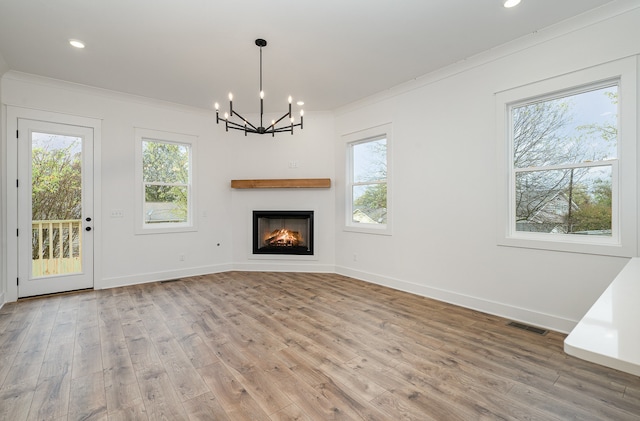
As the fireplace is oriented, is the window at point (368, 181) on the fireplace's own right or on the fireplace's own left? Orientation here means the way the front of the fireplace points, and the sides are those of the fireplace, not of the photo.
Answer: on the fireplace's own left

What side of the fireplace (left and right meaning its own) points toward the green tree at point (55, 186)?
right

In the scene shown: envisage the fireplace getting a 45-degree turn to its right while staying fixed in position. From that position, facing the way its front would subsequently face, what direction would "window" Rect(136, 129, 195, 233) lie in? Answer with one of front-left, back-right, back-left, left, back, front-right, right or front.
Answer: front-right

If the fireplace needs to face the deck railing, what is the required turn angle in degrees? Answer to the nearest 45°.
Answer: approximately 90° to its right

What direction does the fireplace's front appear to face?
toward the camera

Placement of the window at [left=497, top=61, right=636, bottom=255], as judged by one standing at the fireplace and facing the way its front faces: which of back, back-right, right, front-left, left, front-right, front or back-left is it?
front-left

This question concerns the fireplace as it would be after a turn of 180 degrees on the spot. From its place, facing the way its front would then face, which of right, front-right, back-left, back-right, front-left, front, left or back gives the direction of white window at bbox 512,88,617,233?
back-right
